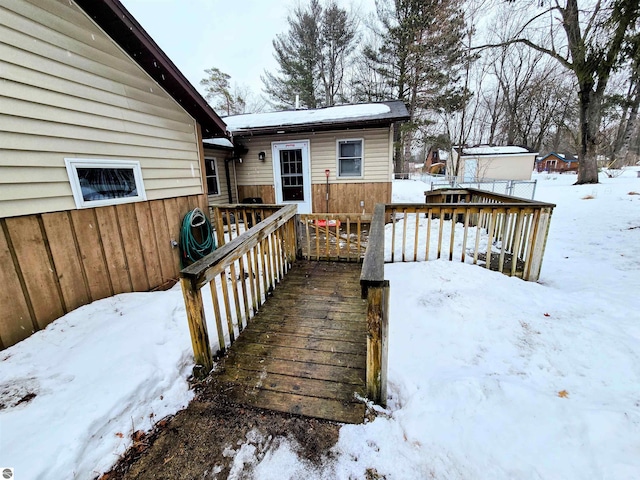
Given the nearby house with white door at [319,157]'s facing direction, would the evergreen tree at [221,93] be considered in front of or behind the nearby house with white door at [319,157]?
behind

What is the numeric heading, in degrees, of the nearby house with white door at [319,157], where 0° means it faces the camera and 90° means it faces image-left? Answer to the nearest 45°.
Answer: approximately 0°

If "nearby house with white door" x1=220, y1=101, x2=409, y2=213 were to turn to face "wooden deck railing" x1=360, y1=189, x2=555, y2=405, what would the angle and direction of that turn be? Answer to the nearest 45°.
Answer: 0° — it already faces it

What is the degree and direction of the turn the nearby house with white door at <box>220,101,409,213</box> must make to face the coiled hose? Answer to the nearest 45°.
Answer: approximately 45° to its right

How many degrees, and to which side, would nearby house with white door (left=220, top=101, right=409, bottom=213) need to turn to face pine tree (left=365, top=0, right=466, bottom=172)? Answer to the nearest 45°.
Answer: approximately 135° to its left

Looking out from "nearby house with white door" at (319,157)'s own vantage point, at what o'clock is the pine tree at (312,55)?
The pine tree is roughly at 6 o'clock from the nearby house with white door.

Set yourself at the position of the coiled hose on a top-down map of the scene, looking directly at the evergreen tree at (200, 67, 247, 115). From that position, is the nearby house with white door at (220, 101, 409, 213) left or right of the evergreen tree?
right

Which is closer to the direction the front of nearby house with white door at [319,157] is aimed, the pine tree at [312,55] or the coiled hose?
the coiled hose

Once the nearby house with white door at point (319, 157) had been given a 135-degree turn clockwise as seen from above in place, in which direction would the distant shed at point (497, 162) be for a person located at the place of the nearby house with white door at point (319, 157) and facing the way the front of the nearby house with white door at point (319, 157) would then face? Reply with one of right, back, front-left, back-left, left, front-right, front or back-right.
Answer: right

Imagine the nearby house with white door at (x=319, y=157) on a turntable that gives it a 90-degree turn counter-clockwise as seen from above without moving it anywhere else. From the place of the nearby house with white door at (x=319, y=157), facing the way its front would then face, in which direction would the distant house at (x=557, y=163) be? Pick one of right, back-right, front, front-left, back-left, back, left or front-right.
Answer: front-left
